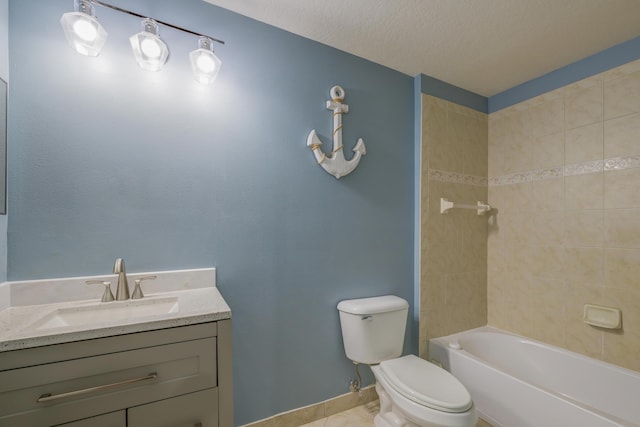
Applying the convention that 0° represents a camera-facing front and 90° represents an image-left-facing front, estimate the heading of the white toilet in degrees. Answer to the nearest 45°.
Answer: approximately 315°

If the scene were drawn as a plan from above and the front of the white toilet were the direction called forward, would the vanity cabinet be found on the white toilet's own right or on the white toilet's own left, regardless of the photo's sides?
on the white toilet's own right
